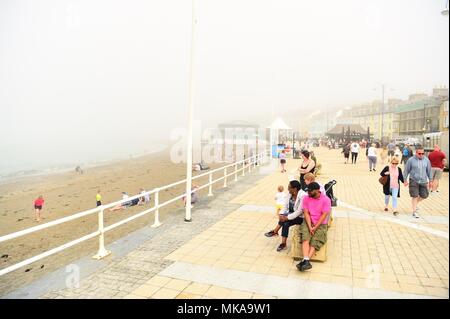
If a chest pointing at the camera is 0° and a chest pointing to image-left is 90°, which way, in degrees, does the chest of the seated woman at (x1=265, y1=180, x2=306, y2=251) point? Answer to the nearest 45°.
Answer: approximately 45°

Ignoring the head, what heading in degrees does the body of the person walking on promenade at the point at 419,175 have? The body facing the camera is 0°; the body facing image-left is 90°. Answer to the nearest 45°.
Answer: approximately 0°

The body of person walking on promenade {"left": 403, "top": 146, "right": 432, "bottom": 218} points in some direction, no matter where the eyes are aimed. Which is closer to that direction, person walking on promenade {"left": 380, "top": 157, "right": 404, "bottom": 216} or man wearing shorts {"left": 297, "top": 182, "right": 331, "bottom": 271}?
the man wearing shorts
